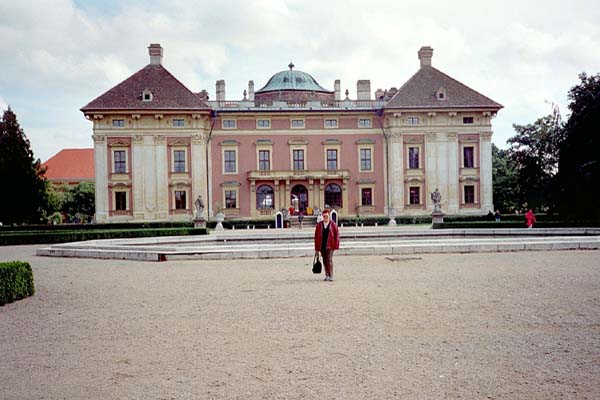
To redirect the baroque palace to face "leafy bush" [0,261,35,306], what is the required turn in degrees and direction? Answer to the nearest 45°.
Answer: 0° — it already faces it

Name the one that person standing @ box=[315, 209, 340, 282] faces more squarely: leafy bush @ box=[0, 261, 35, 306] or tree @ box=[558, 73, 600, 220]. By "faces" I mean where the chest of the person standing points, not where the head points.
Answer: the leafy bush

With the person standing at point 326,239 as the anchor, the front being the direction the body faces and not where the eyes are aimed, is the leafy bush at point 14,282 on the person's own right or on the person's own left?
on the person's own right

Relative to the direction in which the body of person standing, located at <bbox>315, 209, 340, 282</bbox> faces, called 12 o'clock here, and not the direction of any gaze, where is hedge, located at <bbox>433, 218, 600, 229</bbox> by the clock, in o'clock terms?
The hedge is roughly at 7 o'clock from the person standing.

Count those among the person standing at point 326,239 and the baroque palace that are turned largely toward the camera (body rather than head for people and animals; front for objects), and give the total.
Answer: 2

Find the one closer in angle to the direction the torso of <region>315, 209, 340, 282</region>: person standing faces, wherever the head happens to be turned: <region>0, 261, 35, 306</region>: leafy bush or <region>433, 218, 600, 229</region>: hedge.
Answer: the leafy bush

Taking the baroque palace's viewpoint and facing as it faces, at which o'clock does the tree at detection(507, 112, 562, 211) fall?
The tree is roughly at 9 o'clock from the baroque palace.

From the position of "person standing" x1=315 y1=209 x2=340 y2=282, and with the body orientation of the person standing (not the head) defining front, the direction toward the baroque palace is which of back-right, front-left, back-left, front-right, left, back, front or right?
back

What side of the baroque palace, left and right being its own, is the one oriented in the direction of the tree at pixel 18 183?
right

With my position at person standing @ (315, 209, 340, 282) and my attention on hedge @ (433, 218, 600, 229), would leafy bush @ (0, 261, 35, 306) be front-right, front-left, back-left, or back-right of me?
back-left

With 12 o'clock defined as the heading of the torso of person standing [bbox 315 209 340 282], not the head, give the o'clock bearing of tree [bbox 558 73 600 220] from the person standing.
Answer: The tree is roughly at 7 o'clock from the person standing.
